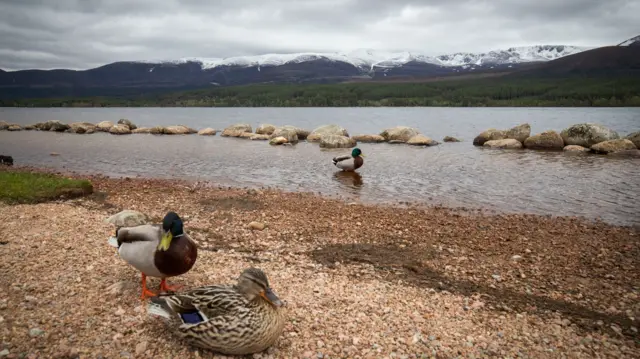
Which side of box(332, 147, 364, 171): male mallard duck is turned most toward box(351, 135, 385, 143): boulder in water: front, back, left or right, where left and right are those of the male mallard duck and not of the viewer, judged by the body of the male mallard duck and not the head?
left

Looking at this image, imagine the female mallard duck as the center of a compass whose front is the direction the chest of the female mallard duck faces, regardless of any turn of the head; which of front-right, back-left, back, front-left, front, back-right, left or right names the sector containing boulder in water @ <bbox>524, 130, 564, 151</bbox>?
front-left

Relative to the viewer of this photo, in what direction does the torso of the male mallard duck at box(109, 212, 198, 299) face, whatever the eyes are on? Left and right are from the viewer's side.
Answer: facing the viewer and to the right of the viewer

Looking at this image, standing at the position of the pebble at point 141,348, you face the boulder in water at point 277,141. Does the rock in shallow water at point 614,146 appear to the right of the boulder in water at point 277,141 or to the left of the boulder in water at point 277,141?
right

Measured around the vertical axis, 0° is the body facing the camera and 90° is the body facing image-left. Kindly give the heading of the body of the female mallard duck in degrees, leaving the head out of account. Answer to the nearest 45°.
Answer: approximately 270°

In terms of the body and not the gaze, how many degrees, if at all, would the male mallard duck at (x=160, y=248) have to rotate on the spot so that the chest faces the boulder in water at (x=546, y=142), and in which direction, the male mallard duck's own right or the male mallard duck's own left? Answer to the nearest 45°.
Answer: approximately 90° to the male mallard duck's own left

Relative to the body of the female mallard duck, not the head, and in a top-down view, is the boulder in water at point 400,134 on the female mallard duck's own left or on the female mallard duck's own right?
on the female mallard duck's own left

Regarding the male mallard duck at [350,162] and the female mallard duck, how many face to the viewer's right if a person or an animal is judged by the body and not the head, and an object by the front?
2

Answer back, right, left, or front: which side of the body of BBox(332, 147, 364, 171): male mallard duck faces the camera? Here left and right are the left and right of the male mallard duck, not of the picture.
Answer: right

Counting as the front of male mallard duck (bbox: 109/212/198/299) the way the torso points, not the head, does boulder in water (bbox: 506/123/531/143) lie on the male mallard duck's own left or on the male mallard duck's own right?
on the male mallard duck's own left

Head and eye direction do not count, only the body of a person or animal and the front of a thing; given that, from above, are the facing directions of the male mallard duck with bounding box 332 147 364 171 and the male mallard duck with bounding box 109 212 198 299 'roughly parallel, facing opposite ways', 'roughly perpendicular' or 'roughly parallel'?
roughly parallel

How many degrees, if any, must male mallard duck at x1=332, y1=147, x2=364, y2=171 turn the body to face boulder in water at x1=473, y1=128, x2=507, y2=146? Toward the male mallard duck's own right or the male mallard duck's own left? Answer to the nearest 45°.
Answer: approximately 45° to the male mallard duck's own left
